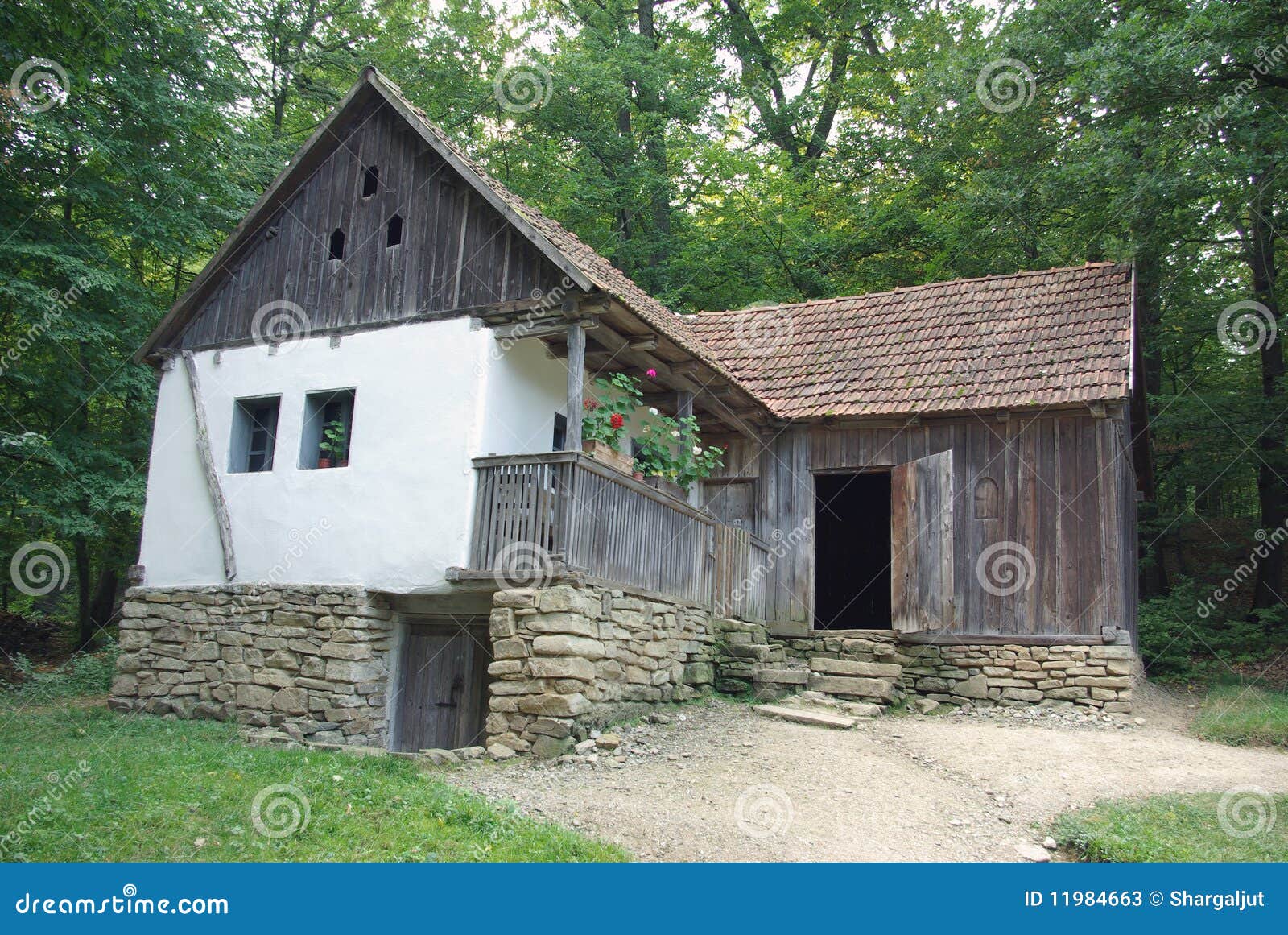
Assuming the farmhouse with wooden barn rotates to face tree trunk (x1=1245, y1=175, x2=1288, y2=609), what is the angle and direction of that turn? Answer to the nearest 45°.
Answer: approximately 135° to its left

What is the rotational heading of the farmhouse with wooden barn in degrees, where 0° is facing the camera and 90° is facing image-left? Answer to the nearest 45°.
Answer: approximately 0°

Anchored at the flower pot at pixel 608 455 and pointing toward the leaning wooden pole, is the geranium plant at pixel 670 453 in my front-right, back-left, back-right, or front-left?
back-right

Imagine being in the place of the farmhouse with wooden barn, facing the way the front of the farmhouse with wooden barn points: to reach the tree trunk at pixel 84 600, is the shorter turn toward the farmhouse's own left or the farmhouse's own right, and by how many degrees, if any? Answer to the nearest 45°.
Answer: approximately 135° to the farmhouse's own right

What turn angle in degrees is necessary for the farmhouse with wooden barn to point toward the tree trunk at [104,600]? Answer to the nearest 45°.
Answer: approximately 135° to its right
